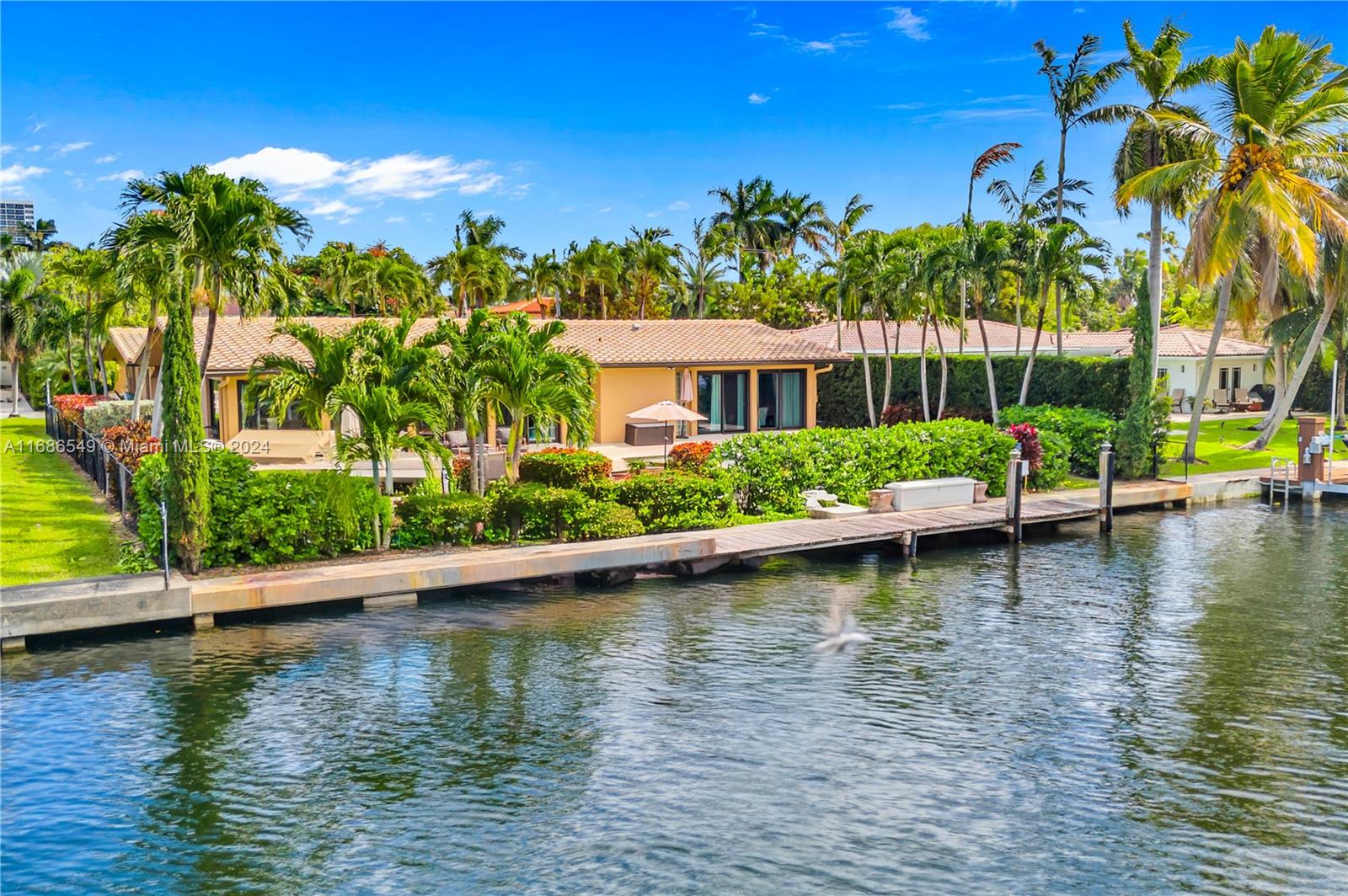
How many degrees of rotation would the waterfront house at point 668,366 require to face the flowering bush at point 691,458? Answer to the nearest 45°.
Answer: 0° — it already faces it

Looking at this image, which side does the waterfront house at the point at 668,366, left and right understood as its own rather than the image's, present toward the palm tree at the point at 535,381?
front

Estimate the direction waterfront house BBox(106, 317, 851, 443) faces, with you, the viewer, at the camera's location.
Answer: facing the viewer

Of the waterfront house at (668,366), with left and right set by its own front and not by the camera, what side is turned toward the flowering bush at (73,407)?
right

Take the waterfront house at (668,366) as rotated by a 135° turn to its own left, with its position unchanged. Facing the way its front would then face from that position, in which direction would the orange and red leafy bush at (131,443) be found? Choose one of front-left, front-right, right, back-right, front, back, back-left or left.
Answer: back

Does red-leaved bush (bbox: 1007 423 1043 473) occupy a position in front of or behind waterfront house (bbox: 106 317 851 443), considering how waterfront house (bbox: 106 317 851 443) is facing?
in front

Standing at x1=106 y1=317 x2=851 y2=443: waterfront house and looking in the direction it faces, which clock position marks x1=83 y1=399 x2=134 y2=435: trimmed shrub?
The trimmed shrub is roughly at 3 o'clock from the waterfront house.

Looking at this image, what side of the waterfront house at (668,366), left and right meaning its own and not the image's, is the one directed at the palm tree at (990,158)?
left

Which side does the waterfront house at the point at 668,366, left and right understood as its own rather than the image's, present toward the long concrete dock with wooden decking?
front

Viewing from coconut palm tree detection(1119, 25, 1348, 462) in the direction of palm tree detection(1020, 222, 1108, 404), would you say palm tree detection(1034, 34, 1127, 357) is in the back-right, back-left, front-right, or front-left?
front-right

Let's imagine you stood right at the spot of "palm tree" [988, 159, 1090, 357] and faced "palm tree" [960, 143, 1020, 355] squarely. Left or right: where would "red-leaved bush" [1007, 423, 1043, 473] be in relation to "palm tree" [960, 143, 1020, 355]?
left

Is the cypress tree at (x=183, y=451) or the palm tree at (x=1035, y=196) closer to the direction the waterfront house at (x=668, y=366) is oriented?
the cypress tree

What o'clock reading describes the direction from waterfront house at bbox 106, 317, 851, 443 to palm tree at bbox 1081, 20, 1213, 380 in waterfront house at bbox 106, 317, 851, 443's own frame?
The palm tree is roughly at 10 o'clock from the waterfront house.

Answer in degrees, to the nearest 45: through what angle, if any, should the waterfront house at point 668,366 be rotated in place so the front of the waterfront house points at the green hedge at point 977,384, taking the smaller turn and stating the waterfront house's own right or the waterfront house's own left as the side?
approximately 90° to the waterfront house's own left

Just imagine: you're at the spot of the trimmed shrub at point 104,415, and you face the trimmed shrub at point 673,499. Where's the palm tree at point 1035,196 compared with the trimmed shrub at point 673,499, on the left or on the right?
left

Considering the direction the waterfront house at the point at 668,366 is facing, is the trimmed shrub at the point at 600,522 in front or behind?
in front
